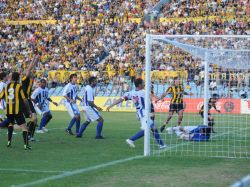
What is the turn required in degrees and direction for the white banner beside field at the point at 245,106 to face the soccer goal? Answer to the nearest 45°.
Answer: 0° — it already faces it

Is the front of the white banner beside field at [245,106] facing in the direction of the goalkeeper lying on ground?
yes

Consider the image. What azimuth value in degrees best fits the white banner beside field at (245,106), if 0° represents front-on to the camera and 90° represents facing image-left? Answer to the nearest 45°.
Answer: approximately 0°
